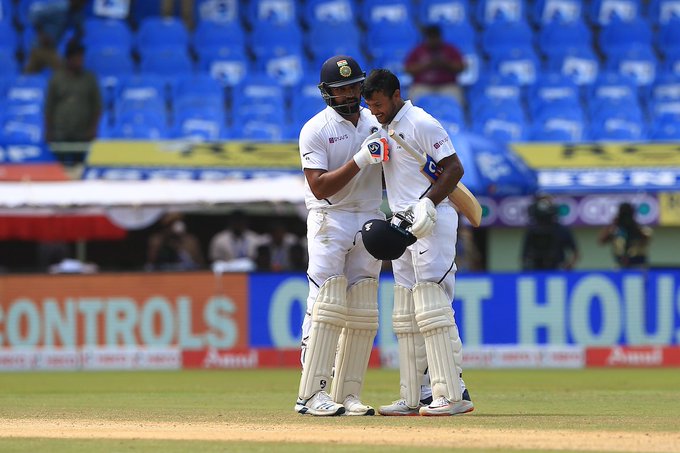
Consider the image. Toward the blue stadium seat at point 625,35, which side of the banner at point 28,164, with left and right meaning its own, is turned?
left

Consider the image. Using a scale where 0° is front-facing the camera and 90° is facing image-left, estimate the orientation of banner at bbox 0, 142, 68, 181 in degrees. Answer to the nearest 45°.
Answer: approximately 0°

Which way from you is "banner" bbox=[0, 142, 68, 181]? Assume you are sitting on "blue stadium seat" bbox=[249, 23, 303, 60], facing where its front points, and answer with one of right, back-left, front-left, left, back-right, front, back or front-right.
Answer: front-right

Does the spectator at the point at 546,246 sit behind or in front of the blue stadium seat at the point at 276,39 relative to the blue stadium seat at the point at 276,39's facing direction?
in front

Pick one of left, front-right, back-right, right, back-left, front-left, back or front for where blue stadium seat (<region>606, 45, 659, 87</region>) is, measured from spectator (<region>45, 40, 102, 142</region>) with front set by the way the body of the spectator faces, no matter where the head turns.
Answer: left

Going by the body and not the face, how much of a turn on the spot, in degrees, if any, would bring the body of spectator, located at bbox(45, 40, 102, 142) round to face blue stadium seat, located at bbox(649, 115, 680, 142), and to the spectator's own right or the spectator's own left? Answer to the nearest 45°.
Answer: approximately 90° to the spectator's own left

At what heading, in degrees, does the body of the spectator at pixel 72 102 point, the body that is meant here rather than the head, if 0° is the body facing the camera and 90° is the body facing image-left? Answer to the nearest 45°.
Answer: approximately 0°

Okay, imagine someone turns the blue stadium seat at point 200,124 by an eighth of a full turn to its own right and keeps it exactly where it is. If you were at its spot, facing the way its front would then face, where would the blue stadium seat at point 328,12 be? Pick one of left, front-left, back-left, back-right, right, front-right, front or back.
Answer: back

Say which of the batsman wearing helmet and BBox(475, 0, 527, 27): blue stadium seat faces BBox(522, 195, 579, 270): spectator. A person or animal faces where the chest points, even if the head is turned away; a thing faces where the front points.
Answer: the blue stadium seat

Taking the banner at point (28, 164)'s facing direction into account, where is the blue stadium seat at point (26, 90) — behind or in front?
behind
